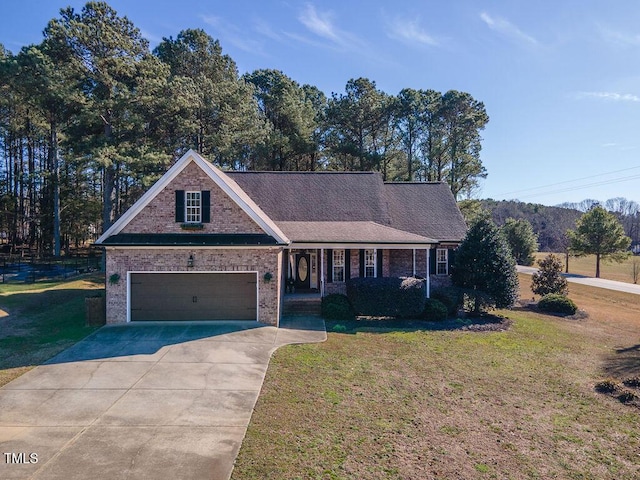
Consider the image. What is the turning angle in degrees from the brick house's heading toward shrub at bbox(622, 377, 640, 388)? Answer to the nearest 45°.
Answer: approximately 45° to its left

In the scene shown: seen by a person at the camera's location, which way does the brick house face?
facing the viewer

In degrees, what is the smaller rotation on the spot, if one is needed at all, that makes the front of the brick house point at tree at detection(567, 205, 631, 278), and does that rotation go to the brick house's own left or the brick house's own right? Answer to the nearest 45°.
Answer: approximately 135° to the brick house's own left

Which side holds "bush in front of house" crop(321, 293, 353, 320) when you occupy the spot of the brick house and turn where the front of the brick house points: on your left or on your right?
on your left

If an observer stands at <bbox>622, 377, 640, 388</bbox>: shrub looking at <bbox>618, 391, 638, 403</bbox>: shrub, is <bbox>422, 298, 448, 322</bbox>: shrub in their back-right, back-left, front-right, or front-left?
back-right

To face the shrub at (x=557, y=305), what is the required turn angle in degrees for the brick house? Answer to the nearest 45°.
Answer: approximately 90° to its left

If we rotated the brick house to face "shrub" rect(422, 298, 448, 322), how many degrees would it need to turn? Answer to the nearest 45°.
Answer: approximately 90° to its left

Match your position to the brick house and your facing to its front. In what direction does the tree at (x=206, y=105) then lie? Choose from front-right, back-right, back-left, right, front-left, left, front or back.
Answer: back

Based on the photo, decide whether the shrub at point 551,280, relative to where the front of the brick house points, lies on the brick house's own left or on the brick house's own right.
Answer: on the brick house's own left

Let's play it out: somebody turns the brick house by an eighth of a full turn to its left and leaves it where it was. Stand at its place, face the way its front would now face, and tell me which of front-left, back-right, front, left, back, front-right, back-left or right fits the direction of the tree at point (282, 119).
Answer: back-left

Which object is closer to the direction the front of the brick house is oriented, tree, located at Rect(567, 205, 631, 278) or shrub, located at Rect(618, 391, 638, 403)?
the shrub
